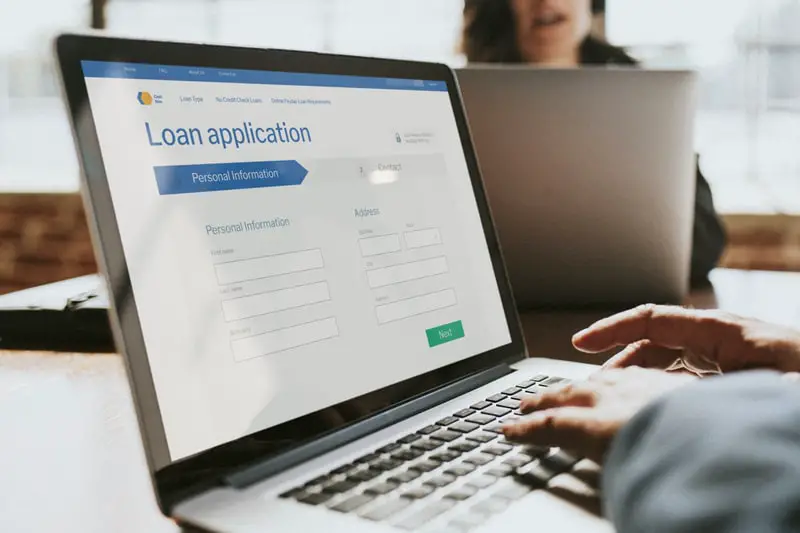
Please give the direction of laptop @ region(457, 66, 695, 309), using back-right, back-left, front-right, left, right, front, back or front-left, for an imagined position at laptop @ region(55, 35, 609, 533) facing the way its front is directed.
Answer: left

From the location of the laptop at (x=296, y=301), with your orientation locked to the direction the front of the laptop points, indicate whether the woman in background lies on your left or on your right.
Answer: on your left

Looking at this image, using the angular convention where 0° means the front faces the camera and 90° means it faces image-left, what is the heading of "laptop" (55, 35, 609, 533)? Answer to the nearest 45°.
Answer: approximately 315°

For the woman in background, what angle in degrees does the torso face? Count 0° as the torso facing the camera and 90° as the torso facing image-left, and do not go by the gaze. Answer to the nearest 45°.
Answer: approximately 0°

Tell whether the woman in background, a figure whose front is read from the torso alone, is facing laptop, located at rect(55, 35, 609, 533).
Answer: yes

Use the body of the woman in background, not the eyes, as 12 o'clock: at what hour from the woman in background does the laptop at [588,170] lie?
The laptop is roughly at 12 o'clock from the woman in background.
